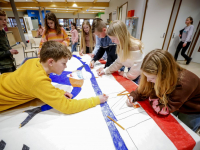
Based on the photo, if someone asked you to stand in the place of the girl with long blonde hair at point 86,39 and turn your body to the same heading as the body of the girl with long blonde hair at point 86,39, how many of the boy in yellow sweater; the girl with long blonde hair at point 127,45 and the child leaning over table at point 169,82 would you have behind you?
0

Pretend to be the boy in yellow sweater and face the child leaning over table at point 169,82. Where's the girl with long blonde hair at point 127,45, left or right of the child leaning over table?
left

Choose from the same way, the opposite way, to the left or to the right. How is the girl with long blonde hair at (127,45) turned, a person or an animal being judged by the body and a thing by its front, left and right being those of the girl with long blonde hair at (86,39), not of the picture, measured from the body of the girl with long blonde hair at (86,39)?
to the right

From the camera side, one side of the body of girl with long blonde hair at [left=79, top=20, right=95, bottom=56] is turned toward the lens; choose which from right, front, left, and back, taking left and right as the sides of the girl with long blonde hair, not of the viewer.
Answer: front

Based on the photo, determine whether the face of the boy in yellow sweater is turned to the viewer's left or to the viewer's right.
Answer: to the viewer's right

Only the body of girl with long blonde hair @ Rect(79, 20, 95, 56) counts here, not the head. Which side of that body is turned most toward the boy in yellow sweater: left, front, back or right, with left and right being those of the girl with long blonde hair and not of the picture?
front

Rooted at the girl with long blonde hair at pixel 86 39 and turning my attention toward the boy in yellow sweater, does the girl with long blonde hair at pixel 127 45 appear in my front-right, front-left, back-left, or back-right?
front-left

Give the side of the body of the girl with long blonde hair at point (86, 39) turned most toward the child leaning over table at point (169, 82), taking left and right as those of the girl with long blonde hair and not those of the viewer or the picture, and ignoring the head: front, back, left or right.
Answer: front

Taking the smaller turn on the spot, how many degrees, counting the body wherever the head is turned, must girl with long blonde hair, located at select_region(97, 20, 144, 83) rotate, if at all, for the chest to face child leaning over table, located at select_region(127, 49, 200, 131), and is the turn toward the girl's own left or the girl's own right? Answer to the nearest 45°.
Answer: approximately 135° to the girl's own left

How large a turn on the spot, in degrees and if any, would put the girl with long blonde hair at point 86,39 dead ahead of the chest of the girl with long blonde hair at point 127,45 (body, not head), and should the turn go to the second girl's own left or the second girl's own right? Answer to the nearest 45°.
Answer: approximately 45° to the second girl's own right

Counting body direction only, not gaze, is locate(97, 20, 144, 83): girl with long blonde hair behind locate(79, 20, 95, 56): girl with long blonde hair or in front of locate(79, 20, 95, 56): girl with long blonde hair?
in front

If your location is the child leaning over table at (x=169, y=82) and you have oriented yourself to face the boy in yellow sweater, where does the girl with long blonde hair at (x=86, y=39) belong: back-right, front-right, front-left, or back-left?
front-right

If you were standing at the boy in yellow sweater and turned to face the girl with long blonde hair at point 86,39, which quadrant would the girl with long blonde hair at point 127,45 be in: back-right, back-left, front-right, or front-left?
front-right

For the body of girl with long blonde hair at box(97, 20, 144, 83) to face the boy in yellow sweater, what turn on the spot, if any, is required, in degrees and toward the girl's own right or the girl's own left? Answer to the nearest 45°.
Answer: approximately 45° to the girl's own left

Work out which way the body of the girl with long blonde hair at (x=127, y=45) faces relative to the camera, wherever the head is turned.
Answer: to the viewer's left
